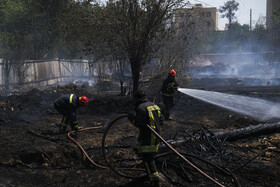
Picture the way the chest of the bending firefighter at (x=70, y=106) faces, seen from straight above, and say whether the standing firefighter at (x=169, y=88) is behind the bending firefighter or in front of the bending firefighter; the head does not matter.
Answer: in front

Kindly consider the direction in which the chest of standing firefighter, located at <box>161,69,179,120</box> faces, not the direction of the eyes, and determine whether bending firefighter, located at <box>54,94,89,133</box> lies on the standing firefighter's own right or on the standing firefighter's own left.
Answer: on the standing firefighter's own right

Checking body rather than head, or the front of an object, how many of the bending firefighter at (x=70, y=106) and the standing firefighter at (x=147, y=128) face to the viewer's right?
1

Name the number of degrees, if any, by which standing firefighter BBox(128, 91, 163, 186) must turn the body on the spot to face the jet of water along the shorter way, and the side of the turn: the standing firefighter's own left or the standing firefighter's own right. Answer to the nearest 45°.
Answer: approximately 90° to the standing firefighter's own right

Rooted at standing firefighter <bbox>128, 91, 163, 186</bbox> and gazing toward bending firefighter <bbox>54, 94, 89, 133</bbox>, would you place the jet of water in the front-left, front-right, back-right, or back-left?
front-right

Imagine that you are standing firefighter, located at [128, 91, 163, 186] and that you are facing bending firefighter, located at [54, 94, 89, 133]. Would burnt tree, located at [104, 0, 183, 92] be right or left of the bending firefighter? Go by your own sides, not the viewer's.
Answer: right

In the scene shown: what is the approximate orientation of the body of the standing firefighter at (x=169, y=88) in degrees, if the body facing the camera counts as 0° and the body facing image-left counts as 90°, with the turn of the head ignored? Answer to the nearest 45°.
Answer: approximately 315°

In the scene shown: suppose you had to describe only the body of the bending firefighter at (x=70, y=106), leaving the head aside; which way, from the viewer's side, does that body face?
to the viewer's right

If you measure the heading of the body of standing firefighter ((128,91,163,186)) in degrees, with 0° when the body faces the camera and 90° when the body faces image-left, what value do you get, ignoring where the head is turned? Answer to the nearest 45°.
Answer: approximately 135°

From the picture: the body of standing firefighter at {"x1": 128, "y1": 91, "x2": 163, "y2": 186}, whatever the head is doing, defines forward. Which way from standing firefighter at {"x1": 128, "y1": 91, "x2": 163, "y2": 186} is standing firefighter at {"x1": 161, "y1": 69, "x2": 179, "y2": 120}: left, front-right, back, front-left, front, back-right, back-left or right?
front-right

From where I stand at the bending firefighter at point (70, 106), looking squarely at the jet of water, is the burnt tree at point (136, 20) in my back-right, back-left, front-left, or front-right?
front-left
